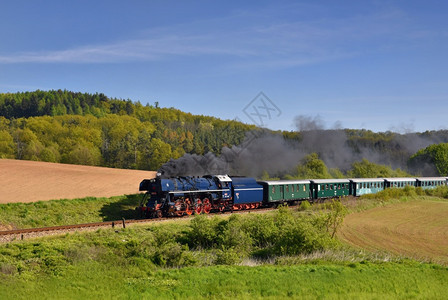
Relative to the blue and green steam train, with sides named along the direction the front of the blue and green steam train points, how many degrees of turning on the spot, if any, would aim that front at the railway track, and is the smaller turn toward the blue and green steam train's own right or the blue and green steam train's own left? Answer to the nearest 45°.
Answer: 0° — it already faces it
